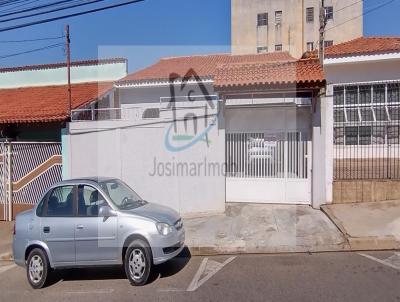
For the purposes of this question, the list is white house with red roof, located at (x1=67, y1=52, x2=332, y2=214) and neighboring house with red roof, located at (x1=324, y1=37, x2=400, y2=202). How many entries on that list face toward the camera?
2

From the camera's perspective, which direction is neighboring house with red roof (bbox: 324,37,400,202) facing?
toward the camera

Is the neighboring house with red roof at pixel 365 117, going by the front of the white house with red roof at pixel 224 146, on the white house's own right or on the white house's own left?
on the white house's own left

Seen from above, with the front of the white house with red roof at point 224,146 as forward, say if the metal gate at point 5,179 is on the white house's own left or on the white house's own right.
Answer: on the white house's own right

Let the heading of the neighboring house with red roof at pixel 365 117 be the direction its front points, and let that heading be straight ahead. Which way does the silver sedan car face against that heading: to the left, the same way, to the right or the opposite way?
to the left

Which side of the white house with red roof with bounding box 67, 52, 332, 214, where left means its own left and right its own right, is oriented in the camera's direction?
front

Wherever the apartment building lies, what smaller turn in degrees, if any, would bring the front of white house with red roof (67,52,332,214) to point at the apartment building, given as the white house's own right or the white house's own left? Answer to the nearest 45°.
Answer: approximately 180°

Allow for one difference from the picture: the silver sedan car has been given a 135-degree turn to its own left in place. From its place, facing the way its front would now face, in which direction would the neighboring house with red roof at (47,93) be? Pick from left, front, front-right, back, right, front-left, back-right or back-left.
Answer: front

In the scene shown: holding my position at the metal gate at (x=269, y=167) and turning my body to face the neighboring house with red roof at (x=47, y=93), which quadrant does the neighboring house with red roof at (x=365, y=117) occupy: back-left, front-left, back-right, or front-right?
back-right

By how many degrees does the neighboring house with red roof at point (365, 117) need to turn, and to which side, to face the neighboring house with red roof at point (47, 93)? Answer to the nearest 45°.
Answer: approximately 90° to its right

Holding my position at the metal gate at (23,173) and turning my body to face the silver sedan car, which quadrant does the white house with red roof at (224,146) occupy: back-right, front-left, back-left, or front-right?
front-left

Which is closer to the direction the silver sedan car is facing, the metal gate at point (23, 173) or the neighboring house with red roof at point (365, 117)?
the neighboring house with red roof

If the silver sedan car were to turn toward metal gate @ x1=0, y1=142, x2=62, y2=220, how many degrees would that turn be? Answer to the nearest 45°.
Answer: approximately 135° to its left
